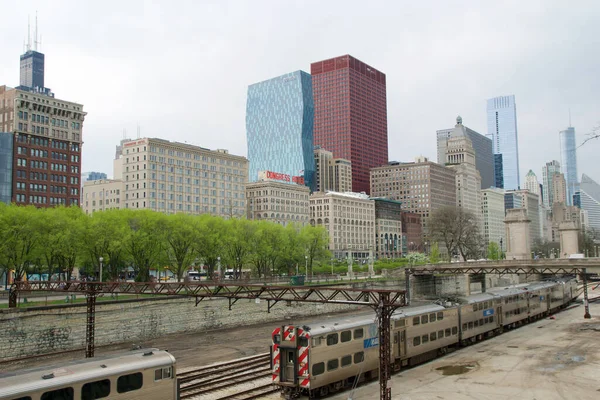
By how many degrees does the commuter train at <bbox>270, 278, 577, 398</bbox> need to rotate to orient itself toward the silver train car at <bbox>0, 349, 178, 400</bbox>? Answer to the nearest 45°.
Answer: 0° — it already faces it

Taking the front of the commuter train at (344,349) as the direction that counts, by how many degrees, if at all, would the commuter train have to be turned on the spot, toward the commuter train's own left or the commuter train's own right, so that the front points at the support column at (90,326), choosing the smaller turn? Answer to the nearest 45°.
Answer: approximately 45° to the commuter train's own right

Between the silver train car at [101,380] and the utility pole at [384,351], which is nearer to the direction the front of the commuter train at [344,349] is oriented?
the silver train car

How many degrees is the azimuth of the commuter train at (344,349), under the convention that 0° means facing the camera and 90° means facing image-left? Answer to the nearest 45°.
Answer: approximately 45°

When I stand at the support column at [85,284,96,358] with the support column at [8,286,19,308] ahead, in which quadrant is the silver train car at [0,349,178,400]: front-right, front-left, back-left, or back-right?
back-left

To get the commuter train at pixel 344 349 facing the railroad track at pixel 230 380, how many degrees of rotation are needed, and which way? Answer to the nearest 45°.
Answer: approximately 45° to its right
